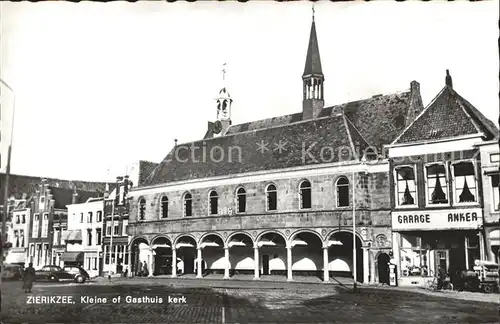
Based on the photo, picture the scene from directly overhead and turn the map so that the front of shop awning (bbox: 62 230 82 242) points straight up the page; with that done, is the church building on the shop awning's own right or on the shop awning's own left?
on the shop awning's own left

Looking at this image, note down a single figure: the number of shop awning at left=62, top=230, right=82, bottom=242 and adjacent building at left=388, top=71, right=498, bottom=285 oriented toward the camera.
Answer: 2

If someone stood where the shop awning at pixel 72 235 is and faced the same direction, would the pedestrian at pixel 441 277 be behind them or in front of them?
in front

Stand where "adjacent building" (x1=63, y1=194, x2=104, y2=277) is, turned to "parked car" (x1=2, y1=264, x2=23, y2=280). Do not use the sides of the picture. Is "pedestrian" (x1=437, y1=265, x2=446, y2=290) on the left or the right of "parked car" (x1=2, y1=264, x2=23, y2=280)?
left

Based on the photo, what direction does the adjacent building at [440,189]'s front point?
toward the camera

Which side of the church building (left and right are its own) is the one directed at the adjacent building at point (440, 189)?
left

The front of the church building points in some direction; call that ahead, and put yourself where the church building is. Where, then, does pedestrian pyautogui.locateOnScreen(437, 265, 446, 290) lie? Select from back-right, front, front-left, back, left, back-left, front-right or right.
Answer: left

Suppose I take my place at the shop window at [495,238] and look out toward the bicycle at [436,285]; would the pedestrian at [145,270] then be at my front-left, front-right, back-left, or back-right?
front-right

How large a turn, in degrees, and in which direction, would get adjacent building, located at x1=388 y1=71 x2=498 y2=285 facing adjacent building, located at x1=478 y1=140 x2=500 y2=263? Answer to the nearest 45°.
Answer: approximately 45° to its left

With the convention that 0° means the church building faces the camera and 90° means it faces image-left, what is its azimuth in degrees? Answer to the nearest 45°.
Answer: approximately 45°

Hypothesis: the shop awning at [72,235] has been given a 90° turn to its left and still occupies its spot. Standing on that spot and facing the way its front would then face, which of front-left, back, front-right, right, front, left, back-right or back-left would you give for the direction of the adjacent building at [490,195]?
front-right

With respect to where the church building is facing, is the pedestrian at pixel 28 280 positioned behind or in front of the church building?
in front
